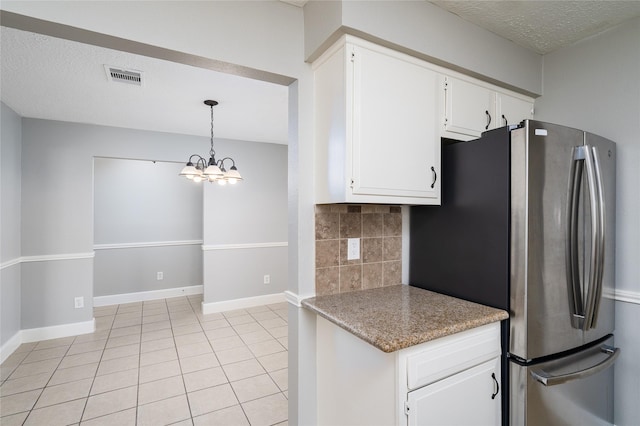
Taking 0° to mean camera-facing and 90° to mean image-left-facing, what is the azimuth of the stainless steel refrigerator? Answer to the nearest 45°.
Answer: approximately 315°

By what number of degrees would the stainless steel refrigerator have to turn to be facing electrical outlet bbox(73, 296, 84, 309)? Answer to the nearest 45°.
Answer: approximately 135° to its right

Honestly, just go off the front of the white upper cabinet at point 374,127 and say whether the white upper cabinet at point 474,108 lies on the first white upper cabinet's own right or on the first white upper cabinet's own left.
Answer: on the first white upper cabinet's own left

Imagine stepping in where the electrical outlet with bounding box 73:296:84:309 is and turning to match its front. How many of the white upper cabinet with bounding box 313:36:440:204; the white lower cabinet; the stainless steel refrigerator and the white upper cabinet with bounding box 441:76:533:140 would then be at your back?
0

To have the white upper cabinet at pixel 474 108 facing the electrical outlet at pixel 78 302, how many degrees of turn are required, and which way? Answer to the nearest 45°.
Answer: approximately 135° to its right

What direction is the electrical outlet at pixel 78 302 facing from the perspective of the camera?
toward the camera

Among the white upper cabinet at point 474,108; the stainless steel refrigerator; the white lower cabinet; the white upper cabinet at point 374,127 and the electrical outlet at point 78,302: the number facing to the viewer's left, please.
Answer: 0

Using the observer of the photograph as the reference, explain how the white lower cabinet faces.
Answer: facing the viewer and to the right of the viewer

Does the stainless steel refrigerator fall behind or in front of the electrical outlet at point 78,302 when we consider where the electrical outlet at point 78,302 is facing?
in front

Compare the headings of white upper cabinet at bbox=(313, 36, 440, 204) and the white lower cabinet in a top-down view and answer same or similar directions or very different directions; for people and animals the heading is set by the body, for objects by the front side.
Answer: same or similar directions

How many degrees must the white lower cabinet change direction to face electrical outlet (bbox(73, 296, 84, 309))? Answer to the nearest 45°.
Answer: approximately 135° to its right

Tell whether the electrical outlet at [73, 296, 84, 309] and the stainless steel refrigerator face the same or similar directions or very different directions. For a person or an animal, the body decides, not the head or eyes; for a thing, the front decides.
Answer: same or similar directions

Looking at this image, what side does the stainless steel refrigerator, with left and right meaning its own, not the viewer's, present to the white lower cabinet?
right
